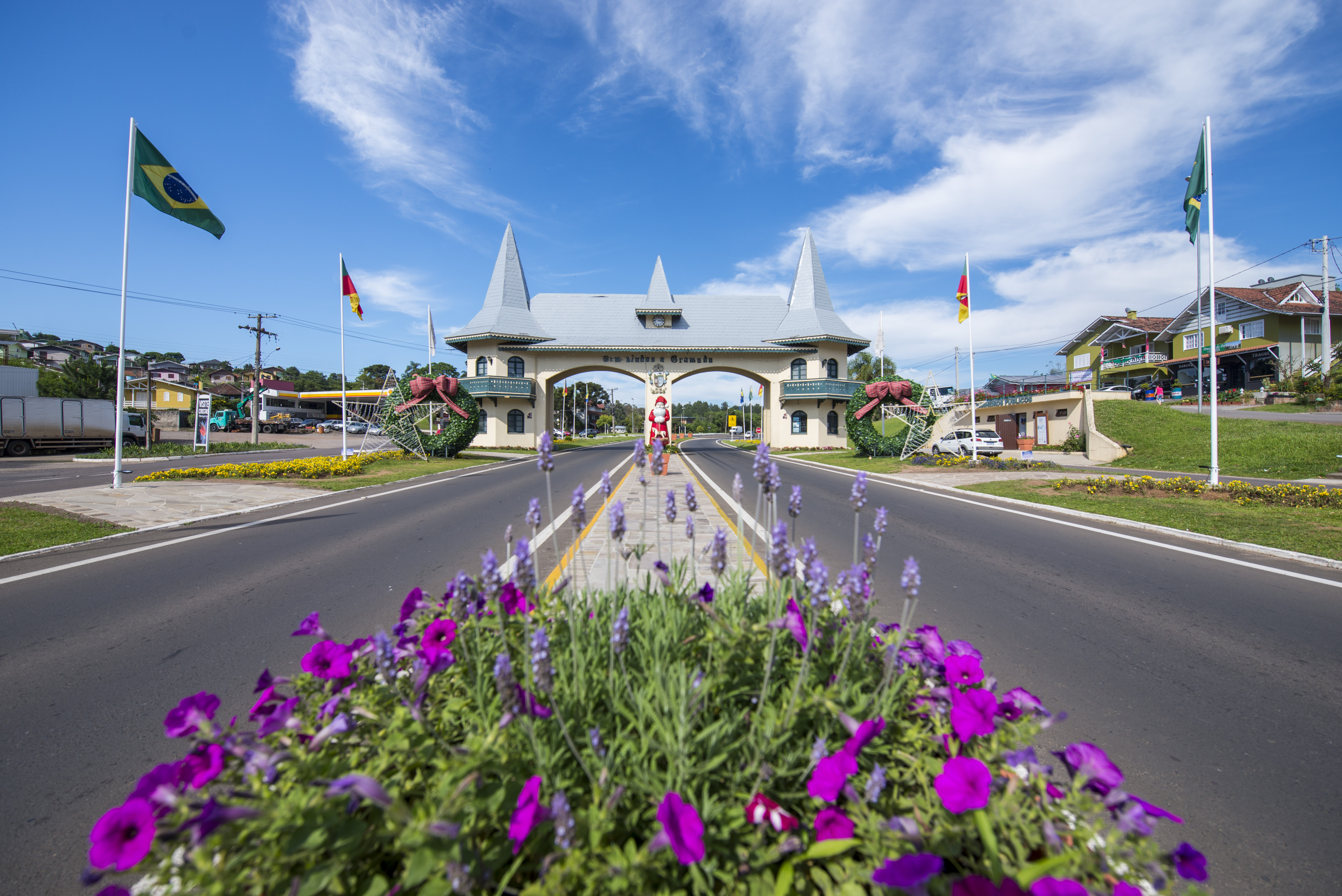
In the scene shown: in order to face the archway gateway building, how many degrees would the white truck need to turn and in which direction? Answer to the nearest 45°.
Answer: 0° — it already faces it

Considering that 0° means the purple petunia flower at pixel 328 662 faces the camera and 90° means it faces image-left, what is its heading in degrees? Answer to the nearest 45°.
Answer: approximately 0°

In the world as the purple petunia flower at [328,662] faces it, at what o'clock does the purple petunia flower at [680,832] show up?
the purple petunia flower at [680,832] is roughly at 11 o'clock from the purple petunia flower at [328,662].

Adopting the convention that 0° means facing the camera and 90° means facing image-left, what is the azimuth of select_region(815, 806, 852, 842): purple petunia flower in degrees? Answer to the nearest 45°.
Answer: approximately 0°

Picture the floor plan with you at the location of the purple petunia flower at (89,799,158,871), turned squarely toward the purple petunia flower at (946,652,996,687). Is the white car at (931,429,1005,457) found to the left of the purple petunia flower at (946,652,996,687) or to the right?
left

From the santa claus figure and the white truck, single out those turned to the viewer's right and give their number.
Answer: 1

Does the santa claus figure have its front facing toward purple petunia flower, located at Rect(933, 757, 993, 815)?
yes

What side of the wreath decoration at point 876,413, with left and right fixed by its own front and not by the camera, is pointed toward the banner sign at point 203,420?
right

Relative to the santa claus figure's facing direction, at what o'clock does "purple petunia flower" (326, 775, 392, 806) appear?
The purple petunia flower is roughly at 12 o'clock from the santa claus figure.

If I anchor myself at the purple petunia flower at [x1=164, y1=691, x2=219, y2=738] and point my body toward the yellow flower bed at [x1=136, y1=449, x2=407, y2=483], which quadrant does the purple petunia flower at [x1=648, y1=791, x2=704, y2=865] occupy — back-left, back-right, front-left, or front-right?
back-right
